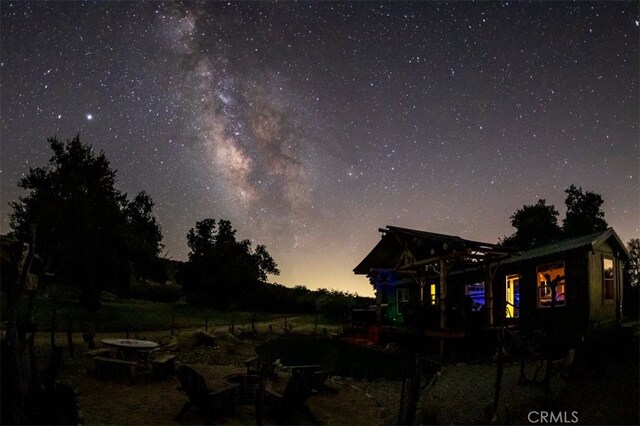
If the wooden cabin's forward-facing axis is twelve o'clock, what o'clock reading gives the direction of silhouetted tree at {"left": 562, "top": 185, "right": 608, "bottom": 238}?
The silhouetted tree is roughly at 5 o'clock from the wooden cabin.

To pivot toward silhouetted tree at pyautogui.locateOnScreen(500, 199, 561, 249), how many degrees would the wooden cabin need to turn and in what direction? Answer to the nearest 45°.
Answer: approximately 135° to its right

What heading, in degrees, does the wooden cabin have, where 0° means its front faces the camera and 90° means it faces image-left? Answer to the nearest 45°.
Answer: approximately 45°

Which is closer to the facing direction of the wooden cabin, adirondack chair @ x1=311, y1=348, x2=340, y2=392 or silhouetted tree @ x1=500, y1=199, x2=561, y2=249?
the adirondack chair

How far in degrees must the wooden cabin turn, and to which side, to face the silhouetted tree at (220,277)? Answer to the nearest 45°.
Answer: approximately 90° to its right
